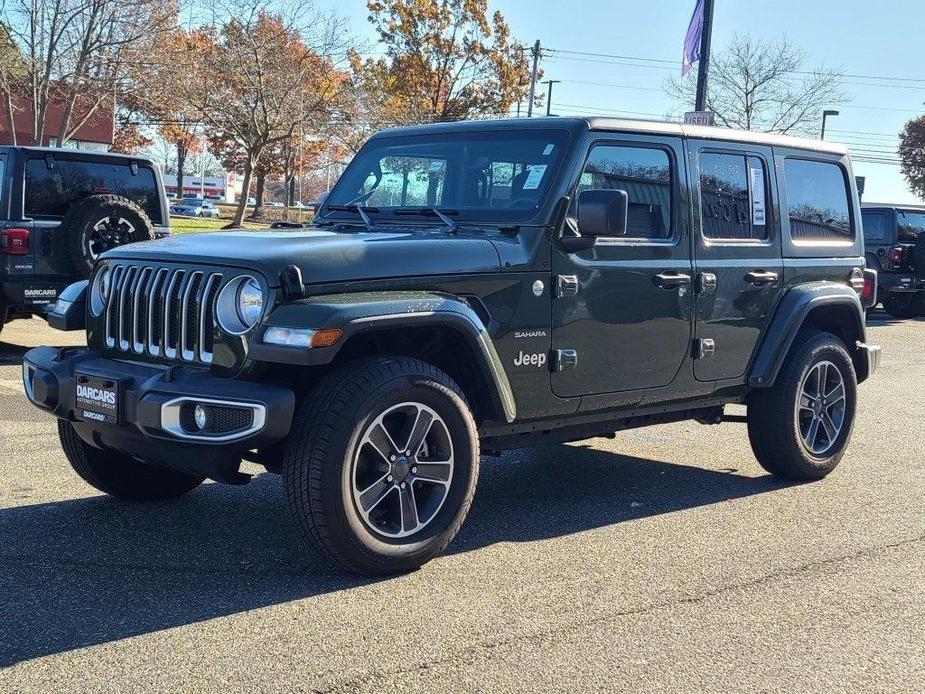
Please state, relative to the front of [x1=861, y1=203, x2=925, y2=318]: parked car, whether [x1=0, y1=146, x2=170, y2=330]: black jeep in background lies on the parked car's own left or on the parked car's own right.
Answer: on the parked car's own left

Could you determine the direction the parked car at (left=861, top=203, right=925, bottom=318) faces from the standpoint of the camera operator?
facing away from the viewer and to the left of the viewer

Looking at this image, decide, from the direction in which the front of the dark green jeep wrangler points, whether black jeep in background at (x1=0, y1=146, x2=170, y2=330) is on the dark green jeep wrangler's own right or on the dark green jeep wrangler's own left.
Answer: on the dark green jeep wrangler's own right

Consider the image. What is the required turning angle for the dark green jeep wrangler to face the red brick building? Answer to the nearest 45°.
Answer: approximately 90° to its right

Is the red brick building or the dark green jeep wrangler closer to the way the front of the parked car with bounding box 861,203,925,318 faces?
the red brick building

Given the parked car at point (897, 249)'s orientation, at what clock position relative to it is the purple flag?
The purple flag is roughly at 10 o'clock from the parked car.

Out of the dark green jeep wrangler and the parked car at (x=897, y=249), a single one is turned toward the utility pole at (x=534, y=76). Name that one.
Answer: the parked car

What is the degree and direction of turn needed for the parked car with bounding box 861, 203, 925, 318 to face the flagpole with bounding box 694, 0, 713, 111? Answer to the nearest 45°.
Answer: approximately 45° to its left

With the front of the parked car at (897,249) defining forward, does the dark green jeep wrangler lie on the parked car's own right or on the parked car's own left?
on the parked car's own left

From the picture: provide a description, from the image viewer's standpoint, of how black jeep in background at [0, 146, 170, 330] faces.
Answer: facing away from the viewer and to the left of the viewer

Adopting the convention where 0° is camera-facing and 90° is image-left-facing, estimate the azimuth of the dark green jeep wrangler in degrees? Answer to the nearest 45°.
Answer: approximately 45°
